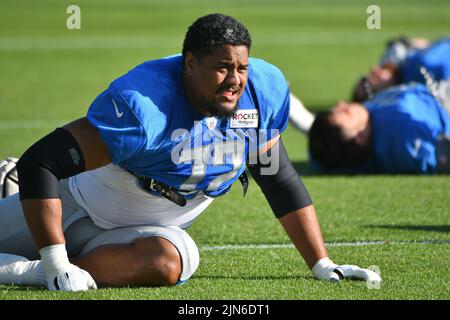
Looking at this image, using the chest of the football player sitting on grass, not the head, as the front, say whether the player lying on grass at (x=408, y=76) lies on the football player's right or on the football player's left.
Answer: on the football player's left

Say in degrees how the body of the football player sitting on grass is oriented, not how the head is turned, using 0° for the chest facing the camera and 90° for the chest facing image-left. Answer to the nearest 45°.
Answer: approximately 315°
